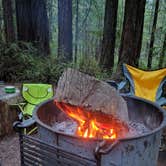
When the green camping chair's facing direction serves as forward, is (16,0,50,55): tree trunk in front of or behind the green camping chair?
behind

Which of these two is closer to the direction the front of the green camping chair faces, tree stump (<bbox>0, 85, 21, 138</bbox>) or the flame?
the flame

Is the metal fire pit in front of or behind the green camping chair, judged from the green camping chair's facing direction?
in front

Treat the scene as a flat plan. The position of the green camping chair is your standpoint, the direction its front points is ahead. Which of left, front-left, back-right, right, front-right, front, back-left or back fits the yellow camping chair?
left

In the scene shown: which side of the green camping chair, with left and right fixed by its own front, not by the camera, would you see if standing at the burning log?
front

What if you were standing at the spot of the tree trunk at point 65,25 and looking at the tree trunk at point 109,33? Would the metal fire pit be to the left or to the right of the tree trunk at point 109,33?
right

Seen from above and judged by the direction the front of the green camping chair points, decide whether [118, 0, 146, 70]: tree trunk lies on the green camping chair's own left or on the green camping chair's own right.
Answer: on the green camping chair's own left
